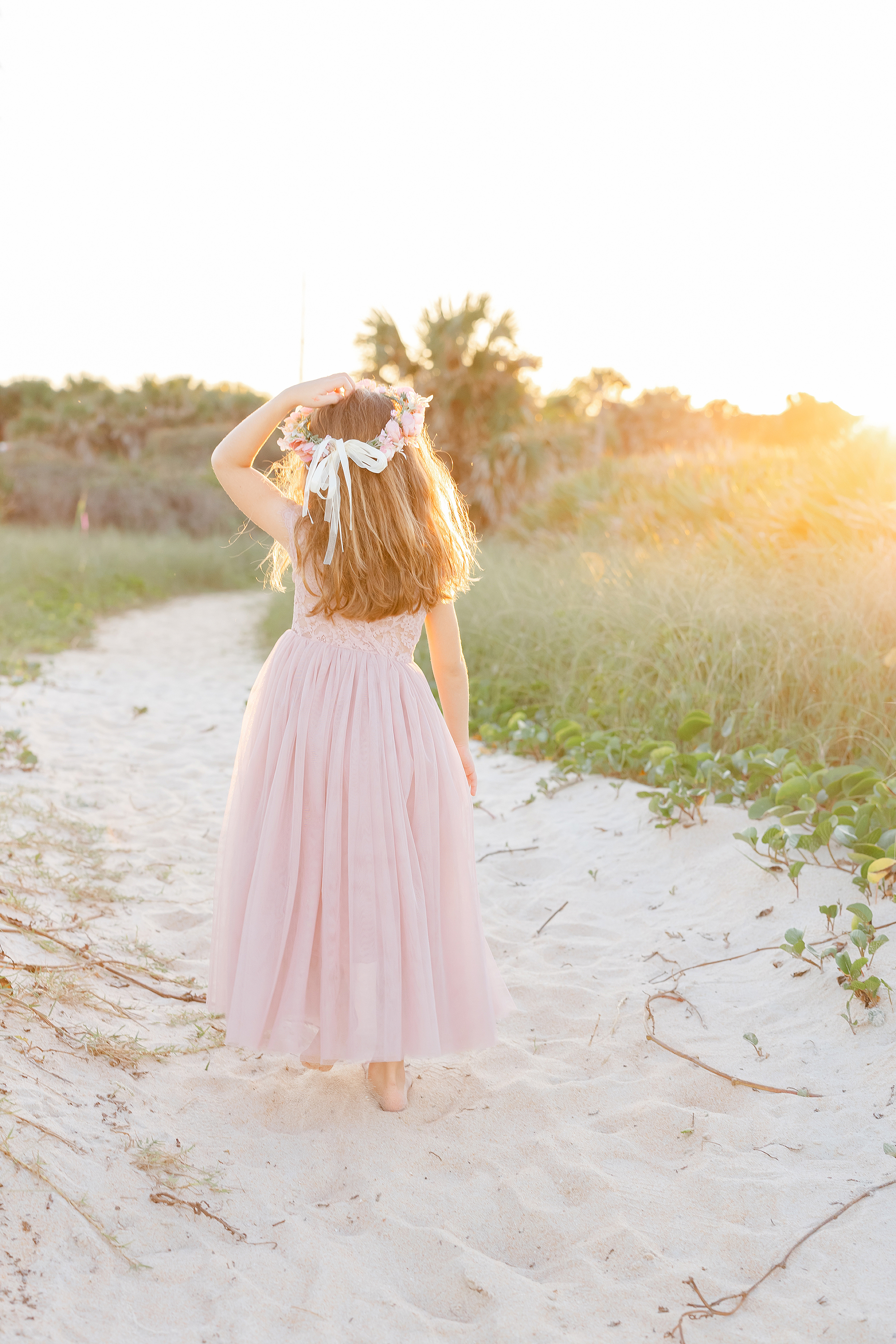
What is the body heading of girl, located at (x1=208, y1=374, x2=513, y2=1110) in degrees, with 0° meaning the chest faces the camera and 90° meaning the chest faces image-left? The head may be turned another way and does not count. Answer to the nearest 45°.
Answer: approximately 180°

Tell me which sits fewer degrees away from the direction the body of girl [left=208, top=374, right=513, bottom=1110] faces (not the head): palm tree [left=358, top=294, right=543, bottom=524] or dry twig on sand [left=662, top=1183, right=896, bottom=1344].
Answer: the palm tree

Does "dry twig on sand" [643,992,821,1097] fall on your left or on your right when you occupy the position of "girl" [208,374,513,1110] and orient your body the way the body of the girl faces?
on your right

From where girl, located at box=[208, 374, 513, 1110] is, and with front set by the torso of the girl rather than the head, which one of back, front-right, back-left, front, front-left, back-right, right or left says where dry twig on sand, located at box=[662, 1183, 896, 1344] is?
back-right
